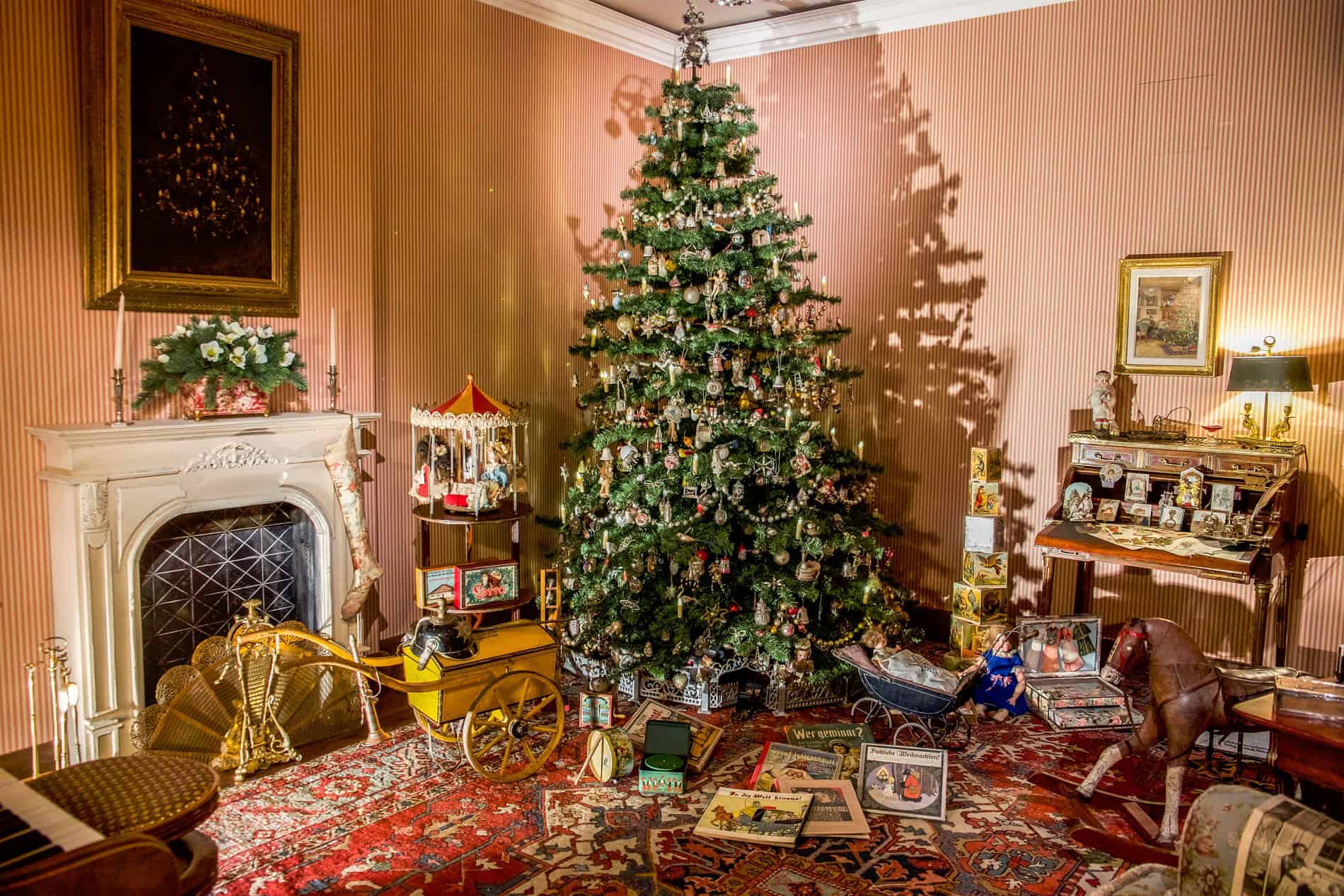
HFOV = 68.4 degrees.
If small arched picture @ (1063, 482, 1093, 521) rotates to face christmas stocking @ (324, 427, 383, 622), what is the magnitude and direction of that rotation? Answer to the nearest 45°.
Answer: approximately 45° to its right

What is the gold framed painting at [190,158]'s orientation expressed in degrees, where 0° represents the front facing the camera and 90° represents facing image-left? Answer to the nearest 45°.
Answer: approximately 315°

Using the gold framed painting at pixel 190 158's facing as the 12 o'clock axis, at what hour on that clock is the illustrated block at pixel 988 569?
The illustrated block is roughly at 11 o'clock from the gold framed painting.

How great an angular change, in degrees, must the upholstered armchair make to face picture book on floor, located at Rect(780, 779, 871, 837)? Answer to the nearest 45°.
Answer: approximately 45° to its right

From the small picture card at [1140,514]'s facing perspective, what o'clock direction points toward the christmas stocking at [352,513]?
The christmas stocking is roughly at 2 o'clock from the small picture card.

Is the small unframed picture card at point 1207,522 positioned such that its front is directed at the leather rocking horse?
yes

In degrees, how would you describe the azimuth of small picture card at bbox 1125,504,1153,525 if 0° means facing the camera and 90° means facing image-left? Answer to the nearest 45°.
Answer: approximately 0°

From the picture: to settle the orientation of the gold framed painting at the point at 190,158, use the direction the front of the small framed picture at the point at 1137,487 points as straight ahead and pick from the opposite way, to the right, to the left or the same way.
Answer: to the left
